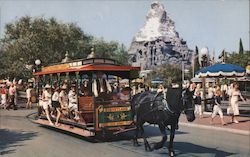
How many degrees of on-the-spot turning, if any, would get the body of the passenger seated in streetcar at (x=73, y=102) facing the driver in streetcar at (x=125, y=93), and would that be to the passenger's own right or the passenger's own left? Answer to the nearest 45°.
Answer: approximately 45° to the passenger's own left

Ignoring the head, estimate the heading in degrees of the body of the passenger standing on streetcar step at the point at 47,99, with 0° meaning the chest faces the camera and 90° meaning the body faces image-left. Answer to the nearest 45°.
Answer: approximately 315°

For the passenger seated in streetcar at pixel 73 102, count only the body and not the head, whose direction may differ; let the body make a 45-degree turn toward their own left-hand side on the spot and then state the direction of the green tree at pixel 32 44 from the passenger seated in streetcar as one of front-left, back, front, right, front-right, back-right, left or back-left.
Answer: left

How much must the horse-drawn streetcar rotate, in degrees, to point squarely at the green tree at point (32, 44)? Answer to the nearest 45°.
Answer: approximately 135° to its left

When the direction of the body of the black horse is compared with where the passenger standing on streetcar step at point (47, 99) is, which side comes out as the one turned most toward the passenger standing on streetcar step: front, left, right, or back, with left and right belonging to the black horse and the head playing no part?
back

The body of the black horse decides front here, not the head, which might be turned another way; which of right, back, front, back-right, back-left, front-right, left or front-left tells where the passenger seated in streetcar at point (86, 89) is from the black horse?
back
